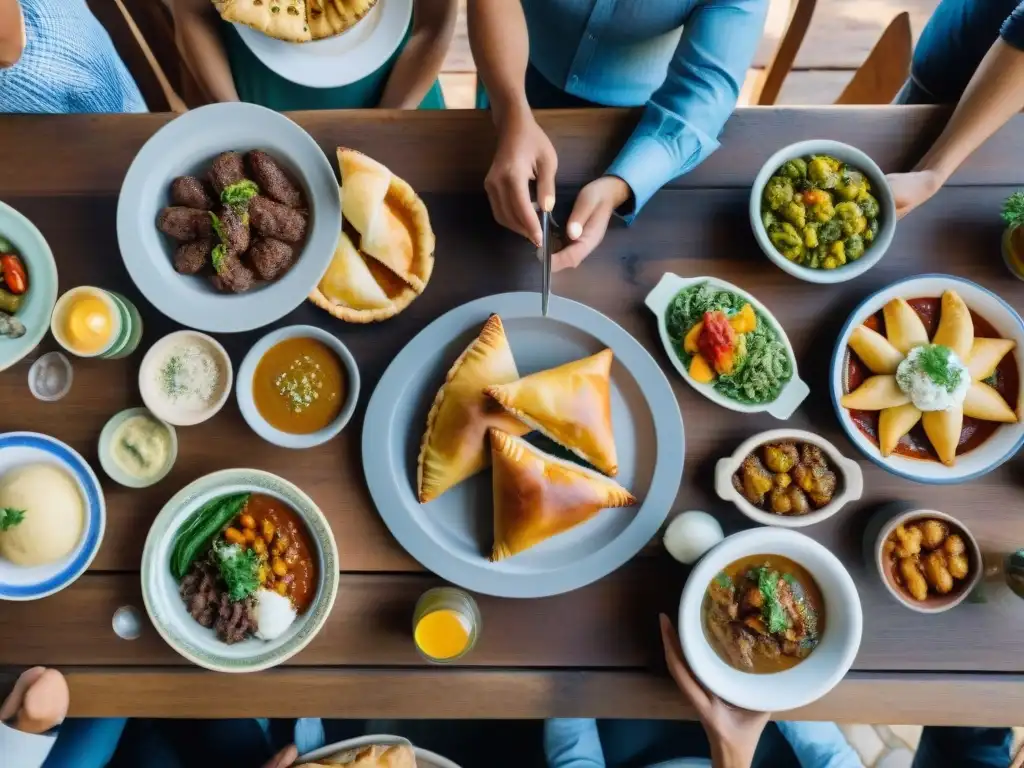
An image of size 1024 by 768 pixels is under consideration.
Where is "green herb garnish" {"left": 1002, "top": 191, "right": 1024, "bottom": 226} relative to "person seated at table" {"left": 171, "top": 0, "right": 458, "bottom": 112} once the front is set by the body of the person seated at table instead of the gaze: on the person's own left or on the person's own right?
on the person's own left

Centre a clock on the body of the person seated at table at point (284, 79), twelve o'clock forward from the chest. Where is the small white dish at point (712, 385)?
The small white dish is roughly at 10 o'clock from the person seated at table.

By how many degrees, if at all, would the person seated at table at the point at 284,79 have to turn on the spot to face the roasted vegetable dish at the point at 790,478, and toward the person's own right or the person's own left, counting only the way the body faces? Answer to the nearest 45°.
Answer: approximately 45° to the person's own left

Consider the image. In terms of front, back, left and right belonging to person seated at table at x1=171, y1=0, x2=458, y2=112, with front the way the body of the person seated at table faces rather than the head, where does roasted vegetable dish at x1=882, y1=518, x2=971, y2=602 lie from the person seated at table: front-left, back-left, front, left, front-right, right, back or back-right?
front-left

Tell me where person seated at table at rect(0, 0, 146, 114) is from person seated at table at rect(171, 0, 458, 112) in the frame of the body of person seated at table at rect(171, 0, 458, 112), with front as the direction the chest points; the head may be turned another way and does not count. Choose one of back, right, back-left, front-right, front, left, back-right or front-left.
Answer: right

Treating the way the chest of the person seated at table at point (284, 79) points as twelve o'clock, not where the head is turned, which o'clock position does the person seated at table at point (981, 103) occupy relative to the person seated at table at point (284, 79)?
the person seated at table at point (981, 103) is roughly at 10 o'clock from the person seated at table at point (284, 79).

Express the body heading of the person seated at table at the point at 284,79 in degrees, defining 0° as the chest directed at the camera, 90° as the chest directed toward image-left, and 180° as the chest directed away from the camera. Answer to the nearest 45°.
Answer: approximately 0°

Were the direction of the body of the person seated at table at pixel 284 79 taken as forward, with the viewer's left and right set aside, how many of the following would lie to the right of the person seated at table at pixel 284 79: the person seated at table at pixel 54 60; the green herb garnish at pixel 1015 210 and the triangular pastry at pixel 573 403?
1
